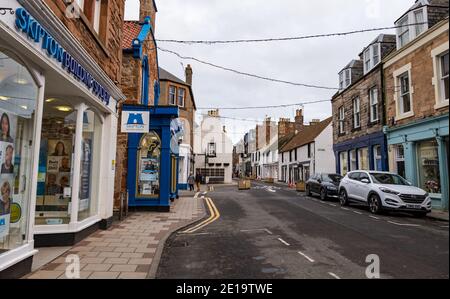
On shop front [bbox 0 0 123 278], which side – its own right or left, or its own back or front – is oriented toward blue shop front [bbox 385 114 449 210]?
front

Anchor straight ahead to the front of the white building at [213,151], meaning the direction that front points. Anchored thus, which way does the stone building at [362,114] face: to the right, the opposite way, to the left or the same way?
to the right

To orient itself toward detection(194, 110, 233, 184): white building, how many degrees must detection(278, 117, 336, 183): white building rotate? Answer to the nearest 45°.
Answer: approximately 45° to its right

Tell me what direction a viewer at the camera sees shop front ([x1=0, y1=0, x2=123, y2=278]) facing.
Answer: facing the viewer and to the right of the viewer

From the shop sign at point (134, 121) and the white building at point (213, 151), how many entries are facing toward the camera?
2

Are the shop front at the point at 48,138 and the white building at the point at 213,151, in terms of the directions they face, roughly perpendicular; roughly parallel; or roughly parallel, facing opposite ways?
roughly perpendicular

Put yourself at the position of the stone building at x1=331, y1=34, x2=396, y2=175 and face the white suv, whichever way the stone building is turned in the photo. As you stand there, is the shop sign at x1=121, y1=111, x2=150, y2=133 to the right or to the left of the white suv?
right

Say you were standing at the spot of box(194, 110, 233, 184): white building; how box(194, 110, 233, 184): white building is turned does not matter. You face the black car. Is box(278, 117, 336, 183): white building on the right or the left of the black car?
left

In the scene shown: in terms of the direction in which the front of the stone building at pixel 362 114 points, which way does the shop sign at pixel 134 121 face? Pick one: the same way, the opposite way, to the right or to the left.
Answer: to the left

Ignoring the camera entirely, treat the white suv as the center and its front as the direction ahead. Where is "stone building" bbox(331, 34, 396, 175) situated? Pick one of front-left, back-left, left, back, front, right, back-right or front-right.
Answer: back-left

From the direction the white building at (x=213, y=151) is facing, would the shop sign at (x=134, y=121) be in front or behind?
in front

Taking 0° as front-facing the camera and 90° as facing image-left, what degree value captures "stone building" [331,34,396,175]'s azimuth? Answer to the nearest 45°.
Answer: approximately 45°

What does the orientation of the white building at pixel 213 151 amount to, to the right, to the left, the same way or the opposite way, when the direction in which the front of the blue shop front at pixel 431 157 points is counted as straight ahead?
to the left

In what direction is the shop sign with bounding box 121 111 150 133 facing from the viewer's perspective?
toward the camera

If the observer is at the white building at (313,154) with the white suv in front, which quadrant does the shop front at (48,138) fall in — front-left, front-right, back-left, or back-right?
front-right
